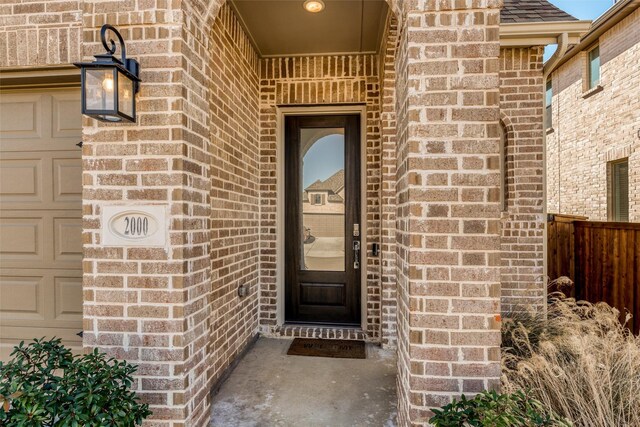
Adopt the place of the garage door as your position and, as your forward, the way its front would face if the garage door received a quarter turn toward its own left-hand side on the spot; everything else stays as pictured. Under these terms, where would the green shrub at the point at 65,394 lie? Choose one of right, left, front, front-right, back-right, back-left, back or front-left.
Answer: right

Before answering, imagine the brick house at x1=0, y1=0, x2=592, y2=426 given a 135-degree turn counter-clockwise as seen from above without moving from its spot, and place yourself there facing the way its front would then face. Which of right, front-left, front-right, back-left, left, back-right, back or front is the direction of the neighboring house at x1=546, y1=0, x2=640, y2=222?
front

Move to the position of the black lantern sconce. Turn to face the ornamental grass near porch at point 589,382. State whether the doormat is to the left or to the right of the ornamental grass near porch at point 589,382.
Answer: left

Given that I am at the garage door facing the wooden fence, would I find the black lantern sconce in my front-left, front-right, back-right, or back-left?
front-right

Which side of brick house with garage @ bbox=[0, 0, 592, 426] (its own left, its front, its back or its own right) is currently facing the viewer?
front

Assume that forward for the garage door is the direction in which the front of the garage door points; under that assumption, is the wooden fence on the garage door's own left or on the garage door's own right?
on the garage door's own left

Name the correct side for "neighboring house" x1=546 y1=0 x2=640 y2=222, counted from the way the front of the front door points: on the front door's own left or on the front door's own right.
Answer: on the front door's own left

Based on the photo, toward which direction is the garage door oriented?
toward the camera

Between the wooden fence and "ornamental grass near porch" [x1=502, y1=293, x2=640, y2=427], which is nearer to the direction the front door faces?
the ornamental grass near porch

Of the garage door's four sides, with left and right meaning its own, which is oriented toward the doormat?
left

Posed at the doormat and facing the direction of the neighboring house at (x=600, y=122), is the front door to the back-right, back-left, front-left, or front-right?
front-left

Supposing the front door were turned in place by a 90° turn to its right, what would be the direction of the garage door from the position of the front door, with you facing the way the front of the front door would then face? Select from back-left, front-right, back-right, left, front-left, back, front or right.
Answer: front-left

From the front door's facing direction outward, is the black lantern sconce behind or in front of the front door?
in front
